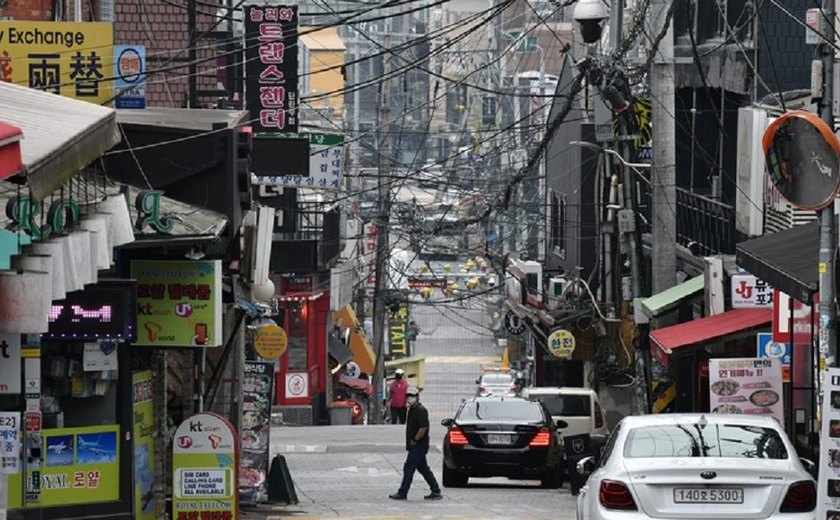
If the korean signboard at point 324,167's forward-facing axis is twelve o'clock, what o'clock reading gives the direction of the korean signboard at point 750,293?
the korean signboard at point 750,293 is roughly at 11 o'clock from the korean signboard at point 324,167.

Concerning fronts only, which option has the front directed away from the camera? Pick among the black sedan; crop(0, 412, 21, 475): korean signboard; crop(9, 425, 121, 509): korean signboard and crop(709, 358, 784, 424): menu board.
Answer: the black sedan

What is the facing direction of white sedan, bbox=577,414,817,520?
away from the camera

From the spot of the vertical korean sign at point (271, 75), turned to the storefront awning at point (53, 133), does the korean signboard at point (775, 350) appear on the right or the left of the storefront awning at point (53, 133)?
left

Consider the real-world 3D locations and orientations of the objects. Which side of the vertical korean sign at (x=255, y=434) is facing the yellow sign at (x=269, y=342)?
back

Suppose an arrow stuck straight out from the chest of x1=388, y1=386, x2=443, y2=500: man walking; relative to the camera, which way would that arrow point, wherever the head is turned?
to the viewer's left

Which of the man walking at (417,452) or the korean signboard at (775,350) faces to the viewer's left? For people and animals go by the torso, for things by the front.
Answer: the man walking

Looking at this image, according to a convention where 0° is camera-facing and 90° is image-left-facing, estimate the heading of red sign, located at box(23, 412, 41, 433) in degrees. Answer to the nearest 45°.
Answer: approximately 0°

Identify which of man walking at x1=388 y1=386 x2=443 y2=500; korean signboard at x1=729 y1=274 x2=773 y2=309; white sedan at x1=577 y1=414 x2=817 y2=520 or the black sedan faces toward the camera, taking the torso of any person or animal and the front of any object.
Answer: the korean signboard

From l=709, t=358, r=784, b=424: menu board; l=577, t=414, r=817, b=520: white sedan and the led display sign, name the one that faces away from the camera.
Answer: the white sedan
